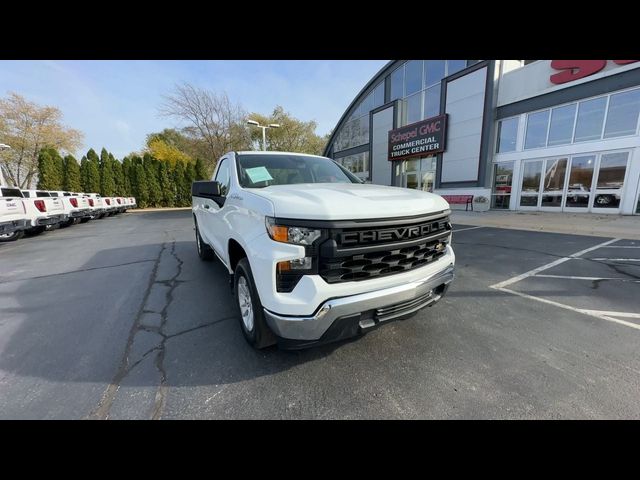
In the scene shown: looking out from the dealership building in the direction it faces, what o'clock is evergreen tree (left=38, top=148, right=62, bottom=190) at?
The evergreen tree is roughly at 1 o'clock from the dealership building.

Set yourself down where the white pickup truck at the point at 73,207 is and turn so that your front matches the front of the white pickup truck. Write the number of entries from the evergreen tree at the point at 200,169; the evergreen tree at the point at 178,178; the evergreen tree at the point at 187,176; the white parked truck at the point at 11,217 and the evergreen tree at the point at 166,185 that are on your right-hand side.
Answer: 4

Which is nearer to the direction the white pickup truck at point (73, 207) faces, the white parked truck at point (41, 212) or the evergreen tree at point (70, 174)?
the evergreen tree

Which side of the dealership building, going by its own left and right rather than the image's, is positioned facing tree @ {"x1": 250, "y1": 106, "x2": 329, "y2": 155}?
right

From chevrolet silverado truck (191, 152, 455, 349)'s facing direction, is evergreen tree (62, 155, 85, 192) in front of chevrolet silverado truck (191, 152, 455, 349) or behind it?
behind

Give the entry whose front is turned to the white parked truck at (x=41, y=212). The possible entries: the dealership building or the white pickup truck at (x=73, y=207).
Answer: the dealership building

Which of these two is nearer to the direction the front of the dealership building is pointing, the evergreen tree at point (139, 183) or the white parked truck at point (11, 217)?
the white parked truck

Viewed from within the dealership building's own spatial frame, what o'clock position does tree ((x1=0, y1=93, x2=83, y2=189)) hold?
The tree is roughly at 1 o'clock from the dealership building.

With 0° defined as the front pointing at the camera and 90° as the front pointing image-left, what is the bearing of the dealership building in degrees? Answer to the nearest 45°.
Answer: approximately 45°

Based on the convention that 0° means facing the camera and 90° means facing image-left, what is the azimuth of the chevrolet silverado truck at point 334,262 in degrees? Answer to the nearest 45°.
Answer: approximately 315°

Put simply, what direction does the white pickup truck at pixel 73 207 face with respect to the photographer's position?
facing away from the viewer and to the left of the viewer

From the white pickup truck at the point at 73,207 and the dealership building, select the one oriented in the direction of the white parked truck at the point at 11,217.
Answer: the dealership building
